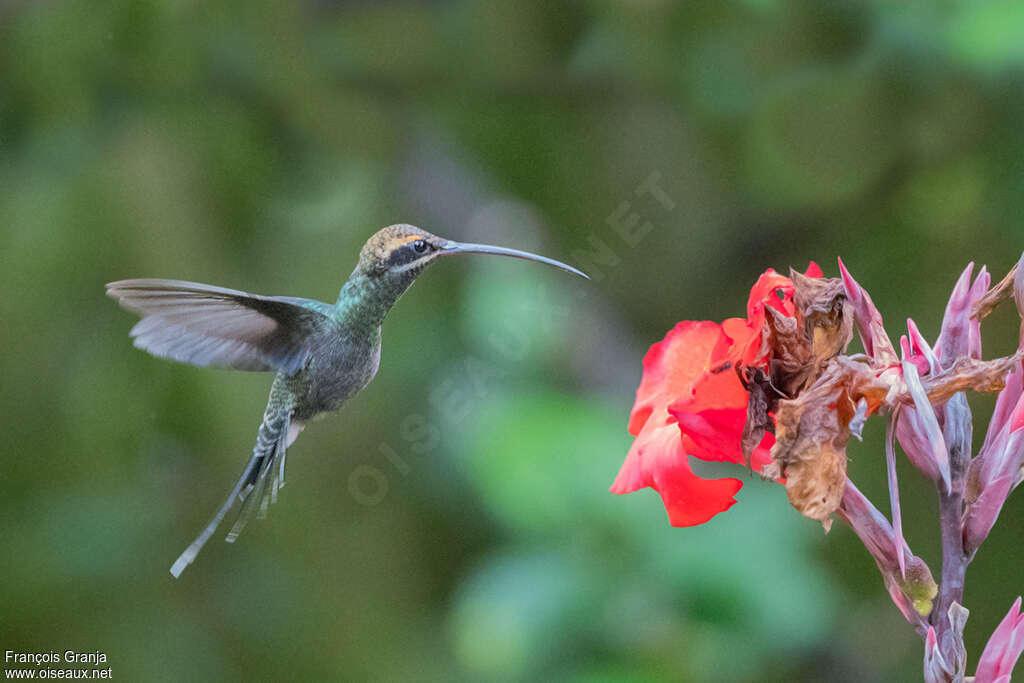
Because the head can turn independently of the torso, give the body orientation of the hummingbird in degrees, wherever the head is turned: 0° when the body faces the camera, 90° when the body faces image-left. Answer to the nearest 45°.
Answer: approximately 270°
